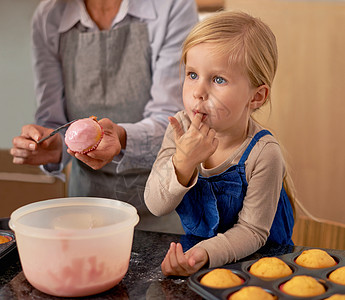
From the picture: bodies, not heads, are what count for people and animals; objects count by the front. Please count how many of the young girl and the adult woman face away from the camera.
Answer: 0

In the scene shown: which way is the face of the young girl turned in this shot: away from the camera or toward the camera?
toward the camera

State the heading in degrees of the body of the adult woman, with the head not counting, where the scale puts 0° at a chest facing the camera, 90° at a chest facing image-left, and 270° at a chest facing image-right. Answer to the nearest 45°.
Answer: approximately 0°

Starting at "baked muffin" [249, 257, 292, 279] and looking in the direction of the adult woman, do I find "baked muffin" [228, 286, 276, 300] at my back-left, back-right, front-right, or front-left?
back-left

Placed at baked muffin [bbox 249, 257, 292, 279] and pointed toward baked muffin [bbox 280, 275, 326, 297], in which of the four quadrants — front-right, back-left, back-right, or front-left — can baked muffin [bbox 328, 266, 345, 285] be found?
front-left

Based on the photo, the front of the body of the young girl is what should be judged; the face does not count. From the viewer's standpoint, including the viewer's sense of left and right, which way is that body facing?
facing the viewer and to the left of the viewer

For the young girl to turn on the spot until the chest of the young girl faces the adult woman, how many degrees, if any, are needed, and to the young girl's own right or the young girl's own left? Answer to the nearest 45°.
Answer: approximately 90° to the young girl's own right
